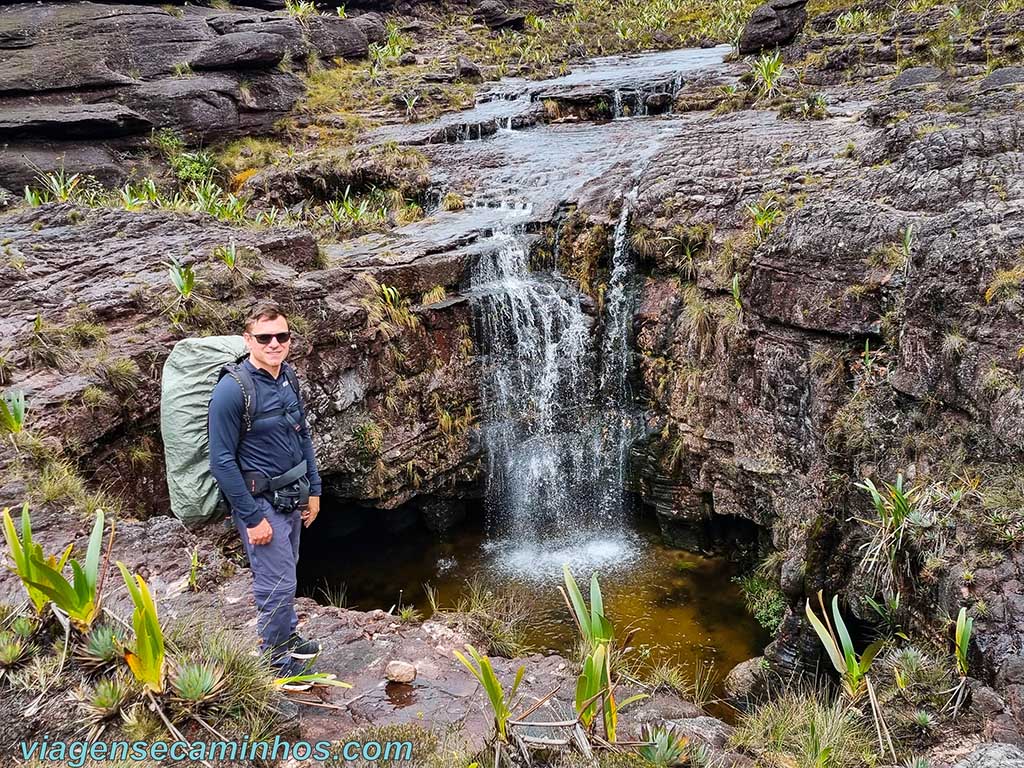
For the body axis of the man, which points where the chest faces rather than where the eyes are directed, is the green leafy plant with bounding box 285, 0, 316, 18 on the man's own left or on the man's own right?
on the man's own left

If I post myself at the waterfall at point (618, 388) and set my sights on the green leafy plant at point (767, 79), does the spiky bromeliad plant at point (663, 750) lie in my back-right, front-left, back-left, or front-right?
back-right

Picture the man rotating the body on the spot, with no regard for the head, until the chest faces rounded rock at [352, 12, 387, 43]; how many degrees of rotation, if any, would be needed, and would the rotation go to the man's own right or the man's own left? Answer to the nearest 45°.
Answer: approximately 135° to the man's own left

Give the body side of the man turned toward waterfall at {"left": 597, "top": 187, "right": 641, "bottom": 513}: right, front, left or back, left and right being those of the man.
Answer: left

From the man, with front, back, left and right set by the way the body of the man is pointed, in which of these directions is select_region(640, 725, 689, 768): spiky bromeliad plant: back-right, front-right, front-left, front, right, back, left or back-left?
front

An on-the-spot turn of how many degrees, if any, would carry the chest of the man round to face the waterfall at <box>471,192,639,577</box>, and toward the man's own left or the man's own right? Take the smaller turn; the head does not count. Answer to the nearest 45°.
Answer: approximately 90° to the man's own left

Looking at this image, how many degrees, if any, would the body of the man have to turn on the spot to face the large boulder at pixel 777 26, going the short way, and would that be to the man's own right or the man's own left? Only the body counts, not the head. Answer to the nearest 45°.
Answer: approximately 90° to the man's own left

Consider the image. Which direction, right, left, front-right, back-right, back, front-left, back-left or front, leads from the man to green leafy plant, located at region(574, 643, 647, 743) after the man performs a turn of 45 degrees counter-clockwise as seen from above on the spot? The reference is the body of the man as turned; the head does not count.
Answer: front-right

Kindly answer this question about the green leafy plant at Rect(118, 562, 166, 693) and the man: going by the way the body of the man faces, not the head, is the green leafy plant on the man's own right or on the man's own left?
on the man's own right

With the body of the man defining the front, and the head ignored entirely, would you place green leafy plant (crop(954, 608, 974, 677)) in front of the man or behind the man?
in front

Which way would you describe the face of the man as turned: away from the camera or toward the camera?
toward the camera

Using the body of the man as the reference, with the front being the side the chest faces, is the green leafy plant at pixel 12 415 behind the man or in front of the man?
behind

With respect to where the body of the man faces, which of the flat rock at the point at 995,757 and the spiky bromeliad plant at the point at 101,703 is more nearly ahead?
the flat rock

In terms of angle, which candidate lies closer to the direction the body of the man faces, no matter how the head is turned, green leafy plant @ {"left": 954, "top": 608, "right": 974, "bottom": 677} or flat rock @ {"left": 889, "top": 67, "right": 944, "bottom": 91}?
the green leafy plant
